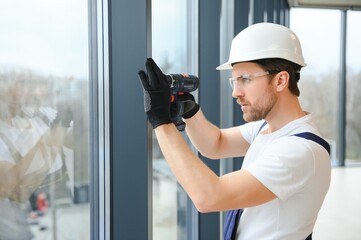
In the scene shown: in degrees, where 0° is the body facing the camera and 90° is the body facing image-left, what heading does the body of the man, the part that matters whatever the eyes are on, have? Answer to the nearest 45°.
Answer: approximately 90°
